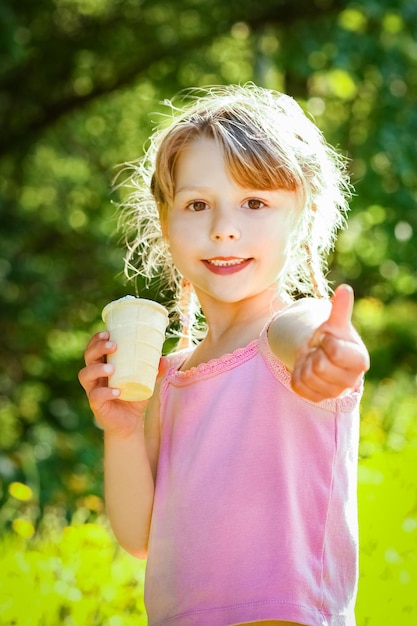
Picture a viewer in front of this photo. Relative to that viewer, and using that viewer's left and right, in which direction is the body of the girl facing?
facing the viewer and to the left of the viewer
